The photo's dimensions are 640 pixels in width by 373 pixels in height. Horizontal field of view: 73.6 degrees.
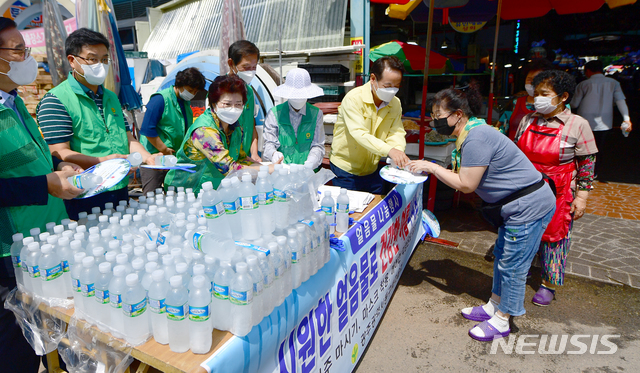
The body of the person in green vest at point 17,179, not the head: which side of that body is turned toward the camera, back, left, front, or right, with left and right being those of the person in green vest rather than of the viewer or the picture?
right

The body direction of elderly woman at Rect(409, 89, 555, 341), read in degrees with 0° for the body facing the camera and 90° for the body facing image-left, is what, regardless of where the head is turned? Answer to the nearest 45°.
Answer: approximately 90°

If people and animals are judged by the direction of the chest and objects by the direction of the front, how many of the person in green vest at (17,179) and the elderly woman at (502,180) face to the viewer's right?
1

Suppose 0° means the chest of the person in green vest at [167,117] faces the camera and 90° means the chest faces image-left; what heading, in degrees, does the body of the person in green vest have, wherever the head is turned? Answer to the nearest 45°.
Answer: approximately 315°

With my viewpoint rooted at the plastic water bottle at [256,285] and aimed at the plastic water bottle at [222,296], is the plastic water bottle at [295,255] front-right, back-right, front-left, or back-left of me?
back-right

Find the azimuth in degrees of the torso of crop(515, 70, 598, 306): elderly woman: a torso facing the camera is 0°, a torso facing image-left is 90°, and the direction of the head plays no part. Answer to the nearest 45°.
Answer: approximately 45°

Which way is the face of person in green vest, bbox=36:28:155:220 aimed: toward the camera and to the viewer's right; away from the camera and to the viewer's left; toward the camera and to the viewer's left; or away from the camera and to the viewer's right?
toward the camera and to the viewer's right

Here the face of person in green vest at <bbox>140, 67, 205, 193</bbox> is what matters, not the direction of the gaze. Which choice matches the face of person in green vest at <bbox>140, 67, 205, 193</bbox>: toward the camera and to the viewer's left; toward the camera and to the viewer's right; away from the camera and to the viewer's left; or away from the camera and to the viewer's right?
toward the camera and to the viewer's right

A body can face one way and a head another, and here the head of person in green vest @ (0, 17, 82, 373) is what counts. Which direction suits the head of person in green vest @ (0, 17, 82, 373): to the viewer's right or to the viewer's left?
to the viewer's right
